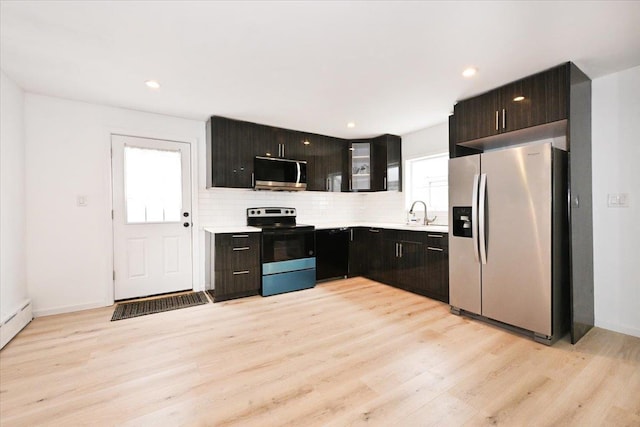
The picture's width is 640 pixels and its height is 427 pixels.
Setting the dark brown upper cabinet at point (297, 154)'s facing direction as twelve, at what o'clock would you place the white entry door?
The white entry door is roughly at 4 o'clock from the dark brown upper cabinet.

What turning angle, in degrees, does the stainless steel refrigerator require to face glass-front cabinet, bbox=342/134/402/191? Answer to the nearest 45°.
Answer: approximately 90° to its right

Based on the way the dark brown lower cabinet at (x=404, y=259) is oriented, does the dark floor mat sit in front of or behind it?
in front

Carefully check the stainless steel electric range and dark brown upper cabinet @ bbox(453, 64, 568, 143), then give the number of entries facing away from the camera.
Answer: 0

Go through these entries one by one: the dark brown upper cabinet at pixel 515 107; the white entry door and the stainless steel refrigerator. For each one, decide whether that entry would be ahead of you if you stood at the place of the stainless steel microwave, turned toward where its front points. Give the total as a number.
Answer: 2

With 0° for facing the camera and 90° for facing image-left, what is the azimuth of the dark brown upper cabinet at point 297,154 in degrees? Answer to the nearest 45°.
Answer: approximately 315°

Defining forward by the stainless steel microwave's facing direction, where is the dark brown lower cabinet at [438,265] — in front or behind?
in front

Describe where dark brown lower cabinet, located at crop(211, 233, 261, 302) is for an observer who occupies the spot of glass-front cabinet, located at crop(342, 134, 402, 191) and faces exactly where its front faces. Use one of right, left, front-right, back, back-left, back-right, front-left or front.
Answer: front-right

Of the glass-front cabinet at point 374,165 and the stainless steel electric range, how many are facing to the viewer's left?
0

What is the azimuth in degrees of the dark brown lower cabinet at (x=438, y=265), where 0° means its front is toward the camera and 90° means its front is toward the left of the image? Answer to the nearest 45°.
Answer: approximately 45°

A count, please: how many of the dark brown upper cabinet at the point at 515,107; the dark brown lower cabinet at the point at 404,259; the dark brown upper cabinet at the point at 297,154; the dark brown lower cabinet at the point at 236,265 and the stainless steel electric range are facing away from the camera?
0

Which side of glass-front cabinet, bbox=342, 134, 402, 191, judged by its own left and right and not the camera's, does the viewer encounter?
front

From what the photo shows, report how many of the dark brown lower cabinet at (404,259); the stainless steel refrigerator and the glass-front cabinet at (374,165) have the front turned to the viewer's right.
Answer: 0

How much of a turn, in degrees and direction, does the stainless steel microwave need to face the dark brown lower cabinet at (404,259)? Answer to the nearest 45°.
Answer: approximately 45° to its left
